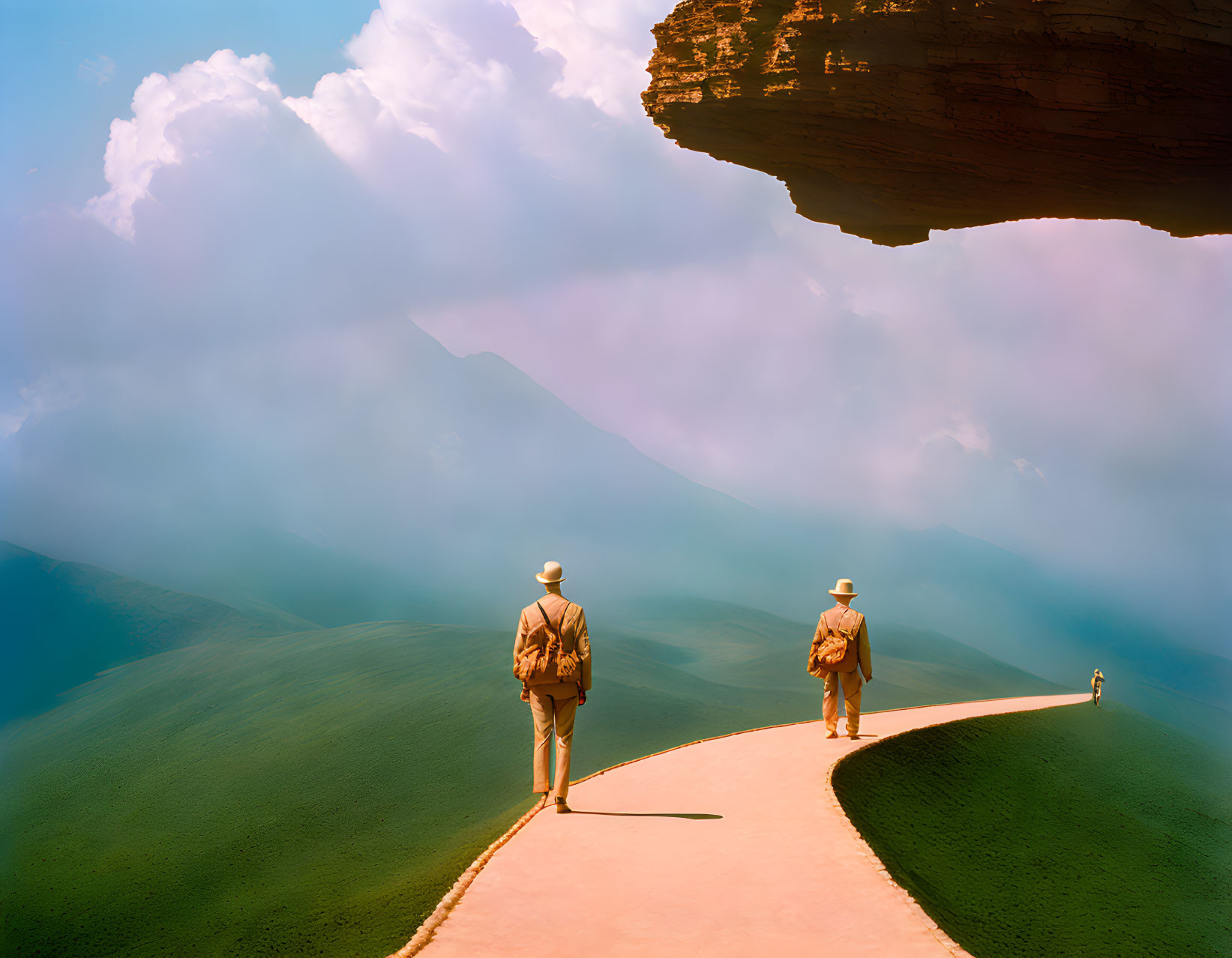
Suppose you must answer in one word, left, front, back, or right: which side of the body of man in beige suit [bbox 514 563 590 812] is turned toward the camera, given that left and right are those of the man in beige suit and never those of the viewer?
back

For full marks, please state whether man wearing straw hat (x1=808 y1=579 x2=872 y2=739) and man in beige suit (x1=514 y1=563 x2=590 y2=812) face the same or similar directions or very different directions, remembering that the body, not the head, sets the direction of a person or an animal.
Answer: same or similar directions

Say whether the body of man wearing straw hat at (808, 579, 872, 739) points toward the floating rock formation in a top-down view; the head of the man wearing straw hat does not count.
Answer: no

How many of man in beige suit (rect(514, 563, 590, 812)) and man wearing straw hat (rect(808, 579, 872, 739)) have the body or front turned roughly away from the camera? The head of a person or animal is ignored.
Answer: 2

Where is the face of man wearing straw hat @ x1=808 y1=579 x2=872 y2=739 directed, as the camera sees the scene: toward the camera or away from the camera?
away from the camera

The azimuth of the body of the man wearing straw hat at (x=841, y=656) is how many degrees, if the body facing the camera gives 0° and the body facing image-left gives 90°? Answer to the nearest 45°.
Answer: approximately 180°

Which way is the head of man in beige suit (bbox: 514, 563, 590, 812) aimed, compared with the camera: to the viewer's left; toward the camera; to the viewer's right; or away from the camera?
away from the camera

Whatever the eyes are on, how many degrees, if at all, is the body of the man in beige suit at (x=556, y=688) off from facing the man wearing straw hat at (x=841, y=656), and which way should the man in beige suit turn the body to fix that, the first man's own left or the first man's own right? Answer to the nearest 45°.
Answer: approximately 45° to the first man's own right

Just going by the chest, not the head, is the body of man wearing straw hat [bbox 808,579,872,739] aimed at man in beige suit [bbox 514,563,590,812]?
no
